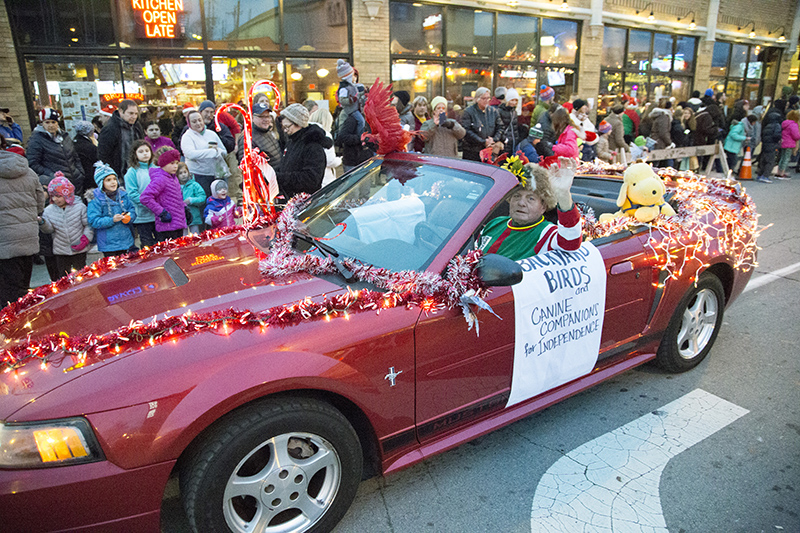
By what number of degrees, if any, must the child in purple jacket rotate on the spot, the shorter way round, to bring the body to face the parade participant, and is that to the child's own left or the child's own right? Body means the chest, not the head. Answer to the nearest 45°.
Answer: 0° — they already face them

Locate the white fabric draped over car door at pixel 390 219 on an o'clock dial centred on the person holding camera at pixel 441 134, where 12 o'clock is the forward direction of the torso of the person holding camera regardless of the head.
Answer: The white fabric draped over car door is roughly at 12 o'clock from the person holding camera.

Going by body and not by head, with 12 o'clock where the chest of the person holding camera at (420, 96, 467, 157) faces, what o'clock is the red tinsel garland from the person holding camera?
The red tinsel garland is roughly at 12 o'clock from the person holding camera.

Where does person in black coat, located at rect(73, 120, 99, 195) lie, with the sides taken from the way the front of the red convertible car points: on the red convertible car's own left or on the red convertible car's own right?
on the red convertible car's own right

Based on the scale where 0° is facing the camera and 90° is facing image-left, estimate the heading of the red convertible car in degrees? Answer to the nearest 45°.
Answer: approximately 45°

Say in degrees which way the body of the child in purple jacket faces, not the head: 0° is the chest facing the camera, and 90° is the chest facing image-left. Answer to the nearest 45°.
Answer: approximately 315°

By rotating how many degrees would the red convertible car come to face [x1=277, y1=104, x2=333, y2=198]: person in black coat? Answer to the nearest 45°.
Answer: approximately 135° to its right

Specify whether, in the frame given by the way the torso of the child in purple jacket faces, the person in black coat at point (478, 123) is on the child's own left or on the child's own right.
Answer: on the child's own left
